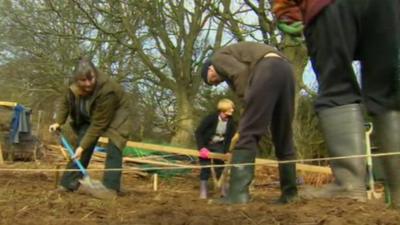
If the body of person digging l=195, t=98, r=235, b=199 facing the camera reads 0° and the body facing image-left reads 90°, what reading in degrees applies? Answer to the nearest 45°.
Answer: approximately 315°

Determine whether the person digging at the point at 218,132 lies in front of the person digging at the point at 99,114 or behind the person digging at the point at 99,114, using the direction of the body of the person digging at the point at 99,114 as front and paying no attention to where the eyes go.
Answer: behind

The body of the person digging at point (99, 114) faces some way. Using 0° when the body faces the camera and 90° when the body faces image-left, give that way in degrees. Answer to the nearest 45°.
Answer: approximately 45°

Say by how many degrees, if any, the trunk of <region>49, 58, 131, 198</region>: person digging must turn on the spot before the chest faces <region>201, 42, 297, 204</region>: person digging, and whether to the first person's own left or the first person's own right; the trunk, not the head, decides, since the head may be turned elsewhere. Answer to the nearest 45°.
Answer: approximately 90° to the first person's own left

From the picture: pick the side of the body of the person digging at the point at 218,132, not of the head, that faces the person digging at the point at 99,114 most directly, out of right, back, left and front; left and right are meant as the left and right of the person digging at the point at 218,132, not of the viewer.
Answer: right
